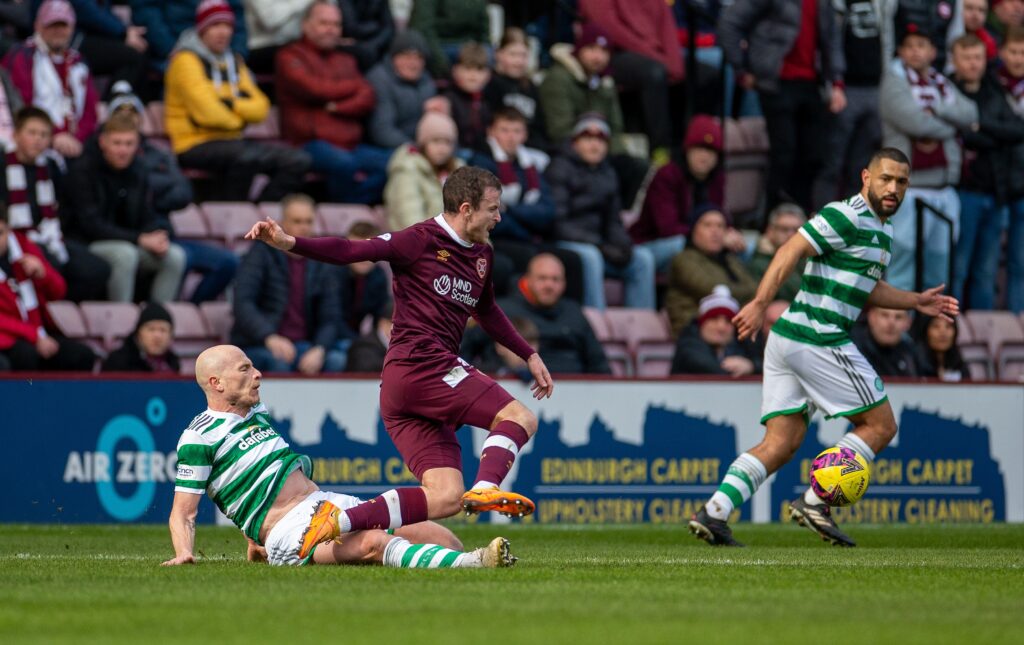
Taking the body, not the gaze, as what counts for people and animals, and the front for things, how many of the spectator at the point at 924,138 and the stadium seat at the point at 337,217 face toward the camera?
2

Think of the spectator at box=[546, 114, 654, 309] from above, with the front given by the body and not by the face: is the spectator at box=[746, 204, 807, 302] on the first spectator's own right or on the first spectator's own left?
on the first spectator's own left

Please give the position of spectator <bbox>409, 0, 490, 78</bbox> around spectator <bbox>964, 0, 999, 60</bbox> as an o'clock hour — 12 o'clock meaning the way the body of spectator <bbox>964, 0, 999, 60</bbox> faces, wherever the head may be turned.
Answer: spectator <bbox>409, 0, 490, 78</bbox> is roughly at 2 o'clock from spectator <bbox>964, 0, 999, 60</bbox>.

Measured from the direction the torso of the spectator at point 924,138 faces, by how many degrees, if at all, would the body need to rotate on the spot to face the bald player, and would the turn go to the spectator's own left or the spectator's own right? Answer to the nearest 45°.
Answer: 0° — they already face them

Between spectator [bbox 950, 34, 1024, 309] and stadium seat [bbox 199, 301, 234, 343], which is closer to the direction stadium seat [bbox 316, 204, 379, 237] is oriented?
the stadium seat

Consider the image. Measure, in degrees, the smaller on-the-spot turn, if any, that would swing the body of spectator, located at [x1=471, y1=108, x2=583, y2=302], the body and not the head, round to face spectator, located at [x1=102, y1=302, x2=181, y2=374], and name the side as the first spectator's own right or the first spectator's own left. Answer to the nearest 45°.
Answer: approximately 45° to the first spectator's own right
